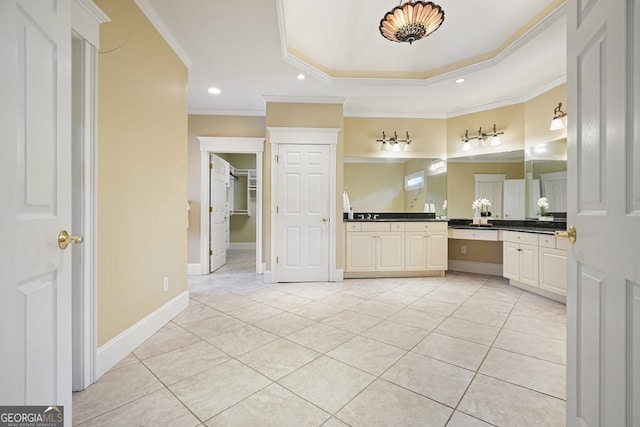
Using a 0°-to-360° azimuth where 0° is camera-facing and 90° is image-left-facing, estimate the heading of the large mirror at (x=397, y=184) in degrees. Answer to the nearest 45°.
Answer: approximately 0°

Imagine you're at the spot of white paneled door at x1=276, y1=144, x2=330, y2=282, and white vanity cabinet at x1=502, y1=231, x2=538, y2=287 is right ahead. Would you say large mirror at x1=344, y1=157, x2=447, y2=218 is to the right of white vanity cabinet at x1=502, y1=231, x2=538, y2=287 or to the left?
left

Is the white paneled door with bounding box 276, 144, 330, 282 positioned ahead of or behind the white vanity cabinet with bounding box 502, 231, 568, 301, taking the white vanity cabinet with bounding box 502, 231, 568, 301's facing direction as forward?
ahead

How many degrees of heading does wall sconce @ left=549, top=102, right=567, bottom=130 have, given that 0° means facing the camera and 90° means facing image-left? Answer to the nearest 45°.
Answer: approximately 45°

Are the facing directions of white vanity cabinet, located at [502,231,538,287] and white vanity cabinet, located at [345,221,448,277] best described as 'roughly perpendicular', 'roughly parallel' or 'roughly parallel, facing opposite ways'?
roughly perpendicular

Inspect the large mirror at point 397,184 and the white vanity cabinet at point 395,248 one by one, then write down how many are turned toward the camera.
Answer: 2

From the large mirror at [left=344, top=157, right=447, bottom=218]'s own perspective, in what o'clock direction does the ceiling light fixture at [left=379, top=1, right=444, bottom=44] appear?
The ceiling light fixture is roughly at 12 o'clock from the large mirror.

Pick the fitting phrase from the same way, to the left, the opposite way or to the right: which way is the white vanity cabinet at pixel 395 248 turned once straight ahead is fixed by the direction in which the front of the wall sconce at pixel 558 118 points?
to the left

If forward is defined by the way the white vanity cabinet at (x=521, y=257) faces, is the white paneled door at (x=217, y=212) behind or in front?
in front

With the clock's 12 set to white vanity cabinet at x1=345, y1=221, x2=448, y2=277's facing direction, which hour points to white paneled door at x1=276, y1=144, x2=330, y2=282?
The white paneled door is roughly at 2 o'clock from the white vanity cabinet.

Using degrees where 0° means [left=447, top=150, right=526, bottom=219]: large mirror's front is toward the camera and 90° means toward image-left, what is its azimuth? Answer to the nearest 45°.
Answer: approximately 45°
